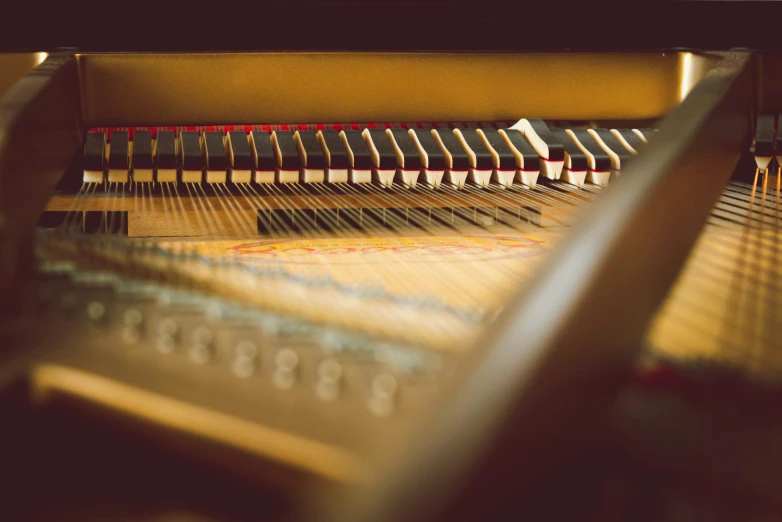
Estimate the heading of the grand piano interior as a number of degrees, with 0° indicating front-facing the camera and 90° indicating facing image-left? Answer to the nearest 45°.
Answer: approximately 180°
